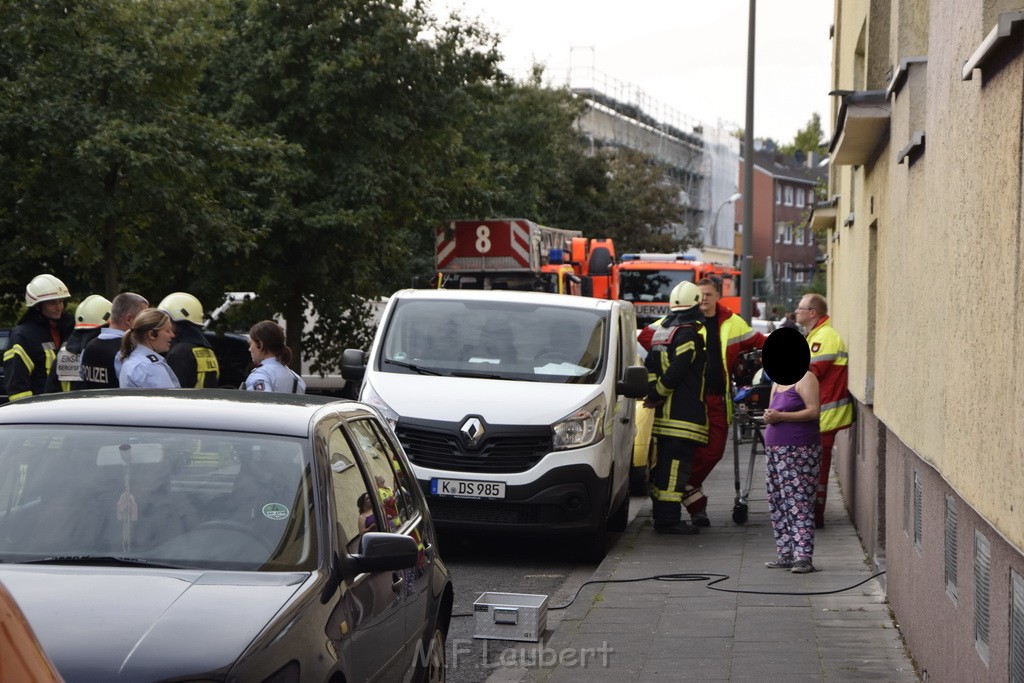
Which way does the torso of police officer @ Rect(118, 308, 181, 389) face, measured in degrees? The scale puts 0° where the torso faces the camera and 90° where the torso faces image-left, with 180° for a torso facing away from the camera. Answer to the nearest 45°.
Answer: approximately 270°

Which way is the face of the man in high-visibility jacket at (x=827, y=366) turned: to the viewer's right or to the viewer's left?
to the viewer's left

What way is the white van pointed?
toward the camera

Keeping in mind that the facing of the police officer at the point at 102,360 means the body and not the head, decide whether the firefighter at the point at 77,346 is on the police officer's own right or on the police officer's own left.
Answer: on the police officer's own left

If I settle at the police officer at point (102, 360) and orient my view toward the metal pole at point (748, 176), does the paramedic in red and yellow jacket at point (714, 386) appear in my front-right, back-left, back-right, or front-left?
front-right

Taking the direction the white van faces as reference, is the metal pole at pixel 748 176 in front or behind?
behind

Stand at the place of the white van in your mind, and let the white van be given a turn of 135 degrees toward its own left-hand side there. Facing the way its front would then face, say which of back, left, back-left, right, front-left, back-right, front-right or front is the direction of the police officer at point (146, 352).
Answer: back

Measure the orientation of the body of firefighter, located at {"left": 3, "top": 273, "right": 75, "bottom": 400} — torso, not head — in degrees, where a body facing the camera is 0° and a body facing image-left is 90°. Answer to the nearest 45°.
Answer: approximately 315°

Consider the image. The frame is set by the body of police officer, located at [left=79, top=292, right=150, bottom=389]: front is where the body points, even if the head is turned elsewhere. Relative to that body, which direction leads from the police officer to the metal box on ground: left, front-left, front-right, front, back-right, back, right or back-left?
right

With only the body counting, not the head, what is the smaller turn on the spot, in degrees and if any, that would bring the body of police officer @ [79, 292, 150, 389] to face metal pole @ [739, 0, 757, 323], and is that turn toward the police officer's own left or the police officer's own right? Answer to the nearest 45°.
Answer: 0° — they already face it

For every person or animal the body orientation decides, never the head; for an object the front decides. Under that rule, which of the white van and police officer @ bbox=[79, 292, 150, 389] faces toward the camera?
the white van
